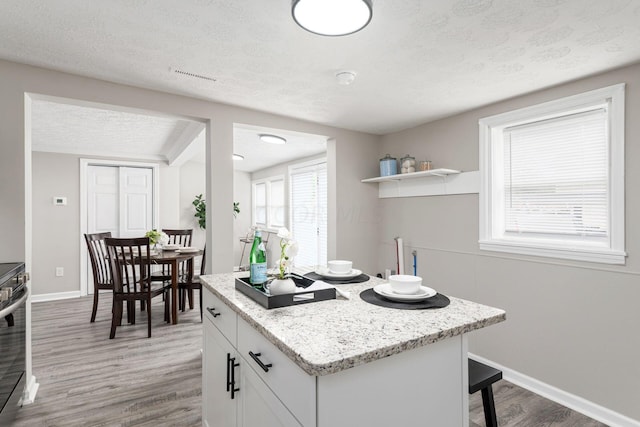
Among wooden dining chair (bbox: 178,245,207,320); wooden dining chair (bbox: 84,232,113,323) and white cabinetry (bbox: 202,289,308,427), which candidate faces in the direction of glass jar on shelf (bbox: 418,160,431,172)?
wooden dining chair (bbox: 84,232,113,323)

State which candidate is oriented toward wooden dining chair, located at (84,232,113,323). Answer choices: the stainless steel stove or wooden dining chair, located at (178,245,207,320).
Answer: wooden dining chair, located at (178,245,207,320)

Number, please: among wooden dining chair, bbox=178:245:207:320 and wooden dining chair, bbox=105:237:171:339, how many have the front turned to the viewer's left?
1

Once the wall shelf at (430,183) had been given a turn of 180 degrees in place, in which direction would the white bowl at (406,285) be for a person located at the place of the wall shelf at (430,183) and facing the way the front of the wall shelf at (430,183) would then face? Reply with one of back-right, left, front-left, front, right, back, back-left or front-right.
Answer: back-right

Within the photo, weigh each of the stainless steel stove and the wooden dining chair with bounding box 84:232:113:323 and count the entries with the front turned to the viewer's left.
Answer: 0

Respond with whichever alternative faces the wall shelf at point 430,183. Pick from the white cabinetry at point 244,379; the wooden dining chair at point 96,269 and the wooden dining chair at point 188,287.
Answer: the wooden dining chair at point 96,269

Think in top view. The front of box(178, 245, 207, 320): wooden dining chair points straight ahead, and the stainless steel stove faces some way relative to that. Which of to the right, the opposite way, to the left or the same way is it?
the opposite way

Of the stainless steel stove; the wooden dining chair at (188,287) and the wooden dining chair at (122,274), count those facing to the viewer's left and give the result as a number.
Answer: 1

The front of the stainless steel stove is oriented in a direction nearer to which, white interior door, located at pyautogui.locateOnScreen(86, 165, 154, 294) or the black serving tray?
the black serving tray

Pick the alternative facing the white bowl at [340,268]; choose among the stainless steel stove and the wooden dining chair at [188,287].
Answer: the stainless steel stove

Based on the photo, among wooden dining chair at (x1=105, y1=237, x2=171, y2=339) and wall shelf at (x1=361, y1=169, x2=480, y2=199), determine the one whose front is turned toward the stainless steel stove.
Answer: the wall shelf

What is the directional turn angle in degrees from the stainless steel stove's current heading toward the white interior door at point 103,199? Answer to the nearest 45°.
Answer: approximately 135° to its left

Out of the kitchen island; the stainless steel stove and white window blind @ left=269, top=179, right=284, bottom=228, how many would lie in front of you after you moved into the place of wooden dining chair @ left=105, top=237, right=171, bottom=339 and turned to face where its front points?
1

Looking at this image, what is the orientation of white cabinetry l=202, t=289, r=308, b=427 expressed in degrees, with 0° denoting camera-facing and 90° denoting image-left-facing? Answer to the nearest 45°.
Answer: approximately 45°

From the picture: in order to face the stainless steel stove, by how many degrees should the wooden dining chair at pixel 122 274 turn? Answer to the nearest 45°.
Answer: approximately 135° to its right

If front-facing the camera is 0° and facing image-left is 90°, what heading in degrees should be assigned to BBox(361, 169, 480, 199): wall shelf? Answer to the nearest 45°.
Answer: approximately 45°
